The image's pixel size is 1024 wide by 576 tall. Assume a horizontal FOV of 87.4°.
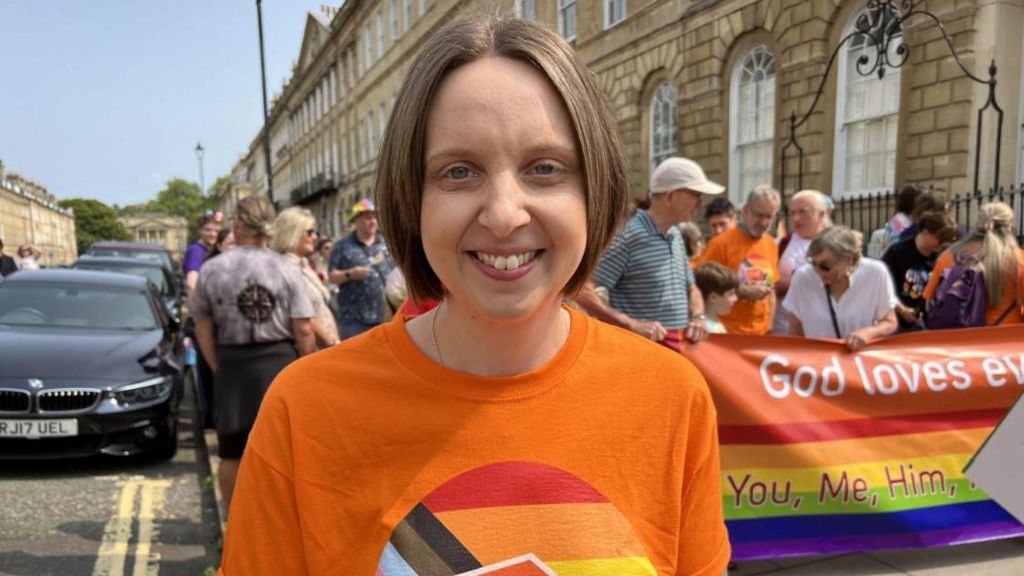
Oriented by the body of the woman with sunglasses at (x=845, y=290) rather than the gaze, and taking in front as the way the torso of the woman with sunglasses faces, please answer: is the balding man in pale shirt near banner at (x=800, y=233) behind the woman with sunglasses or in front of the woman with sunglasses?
behind

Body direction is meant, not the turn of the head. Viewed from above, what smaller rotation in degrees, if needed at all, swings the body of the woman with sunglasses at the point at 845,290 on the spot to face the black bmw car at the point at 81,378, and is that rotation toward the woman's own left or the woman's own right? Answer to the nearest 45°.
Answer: approximately 90° to the woman's own right

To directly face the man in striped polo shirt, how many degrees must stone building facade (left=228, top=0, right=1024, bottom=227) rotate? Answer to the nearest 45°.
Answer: approximately 45° to its left

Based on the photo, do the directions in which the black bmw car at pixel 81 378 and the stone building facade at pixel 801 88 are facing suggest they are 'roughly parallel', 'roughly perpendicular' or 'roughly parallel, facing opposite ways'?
roughly perpendicular

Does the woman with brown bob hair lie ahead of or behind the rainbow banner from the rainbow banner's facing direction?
ahead

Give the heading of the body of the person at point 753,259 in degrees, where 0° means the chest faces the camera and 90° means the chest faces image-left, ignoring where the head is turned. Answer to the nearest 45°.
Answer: approximately 315°

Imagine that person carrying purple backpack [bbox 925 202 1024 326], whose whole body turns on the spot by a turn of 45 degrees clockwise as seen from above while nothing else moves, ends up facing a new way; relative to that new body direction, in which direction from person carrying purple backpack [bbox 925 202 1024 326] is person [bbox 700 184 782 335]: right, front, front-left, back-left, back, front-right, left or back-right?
back-left

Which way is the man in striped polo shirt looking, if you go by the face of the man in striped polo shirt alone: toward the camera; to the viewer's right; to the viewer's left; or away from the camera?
to the viewer's right

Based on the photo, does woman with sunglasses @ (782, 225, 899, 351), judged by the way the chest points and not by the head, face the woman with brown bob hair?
yes

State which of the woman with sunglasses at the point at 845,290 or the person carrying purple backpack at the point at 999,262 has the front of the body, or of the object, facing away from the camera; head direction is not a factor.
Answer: the person carrying purple backpack

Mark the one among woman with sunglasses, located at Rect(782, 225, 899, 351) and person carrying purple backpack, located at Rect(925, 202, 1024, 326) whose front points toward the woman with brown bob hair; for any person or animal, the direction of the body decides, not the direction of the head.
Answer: the woman with sunglasses

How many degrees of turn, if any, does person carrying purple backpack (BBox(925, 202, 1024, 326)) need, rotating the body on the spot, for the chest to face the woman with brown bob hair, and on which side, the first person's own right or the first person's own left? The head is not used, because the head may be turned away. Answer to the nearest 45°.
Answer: approximately 180°

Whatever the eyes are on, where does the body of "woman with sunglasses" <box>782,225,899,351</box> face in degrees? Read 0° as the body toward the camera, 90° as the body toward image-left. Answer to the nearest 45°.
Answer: approximately 0°

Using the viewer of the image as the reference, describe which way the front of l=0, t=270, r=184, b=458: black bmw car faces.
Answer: facing the viewer
